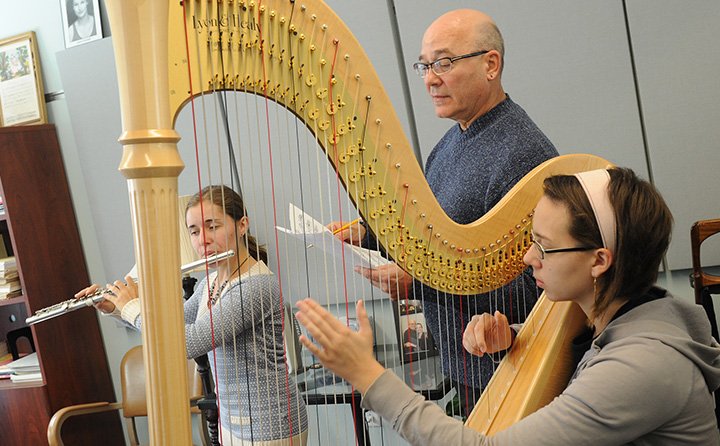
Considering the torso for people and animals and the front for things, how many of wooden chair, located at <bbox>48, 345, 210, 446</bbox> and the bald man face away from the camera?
0

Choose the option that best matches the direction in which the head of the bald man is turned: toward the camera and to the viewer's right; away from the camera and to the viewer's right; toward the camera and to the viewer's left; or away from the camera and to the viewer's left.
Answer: toward the camera and to the viewer's left

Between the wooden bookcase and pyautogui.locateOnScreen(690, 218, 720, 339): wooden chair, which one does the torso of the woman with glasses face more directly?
the wooden bookcase

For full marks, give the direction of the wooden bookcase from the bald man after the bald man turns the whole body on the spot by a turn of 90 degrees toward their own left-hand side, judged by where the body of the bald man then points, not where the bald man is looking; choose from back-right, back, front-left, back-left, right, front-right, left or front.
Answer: back

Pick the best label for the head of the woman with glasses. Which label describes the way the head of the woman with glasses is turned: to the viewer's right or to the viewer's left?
to the viewer's left

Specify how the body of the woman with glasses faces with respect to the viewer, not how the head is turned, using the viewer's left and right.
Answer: facing to the left of the viewer

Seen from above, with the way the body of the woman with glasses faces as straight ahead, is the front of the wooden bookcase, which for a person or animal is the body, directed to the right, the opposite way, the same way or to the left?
to the left

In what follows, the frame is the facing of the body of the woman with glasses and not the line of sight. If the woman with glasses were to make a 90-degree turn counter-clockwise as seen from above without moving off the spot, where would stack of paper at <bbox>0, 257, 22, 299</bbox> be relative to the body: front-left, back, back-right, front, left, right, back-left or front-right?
back-right

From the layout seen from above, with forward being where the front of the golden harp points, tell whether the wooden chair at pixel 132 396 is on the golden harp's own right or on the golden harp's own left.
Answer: on the golden harp's own right
